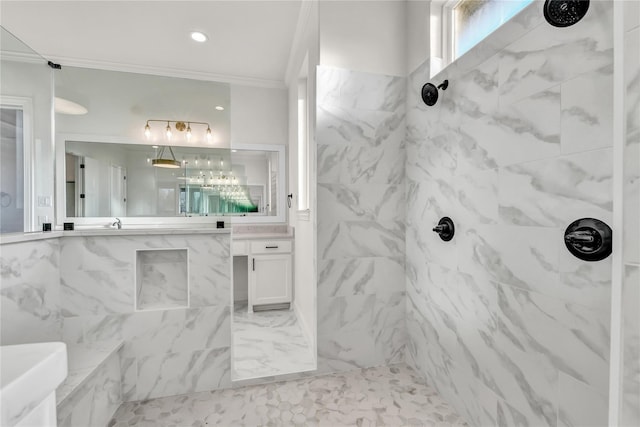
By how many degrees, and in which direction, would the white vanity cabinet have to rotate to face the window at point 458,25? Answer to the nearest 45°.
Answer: approximately 45° to its left

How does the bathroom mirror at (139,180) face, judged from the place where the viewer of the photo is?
facing the viewer

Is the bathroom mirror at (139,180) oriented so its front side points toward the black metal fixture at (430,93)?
no

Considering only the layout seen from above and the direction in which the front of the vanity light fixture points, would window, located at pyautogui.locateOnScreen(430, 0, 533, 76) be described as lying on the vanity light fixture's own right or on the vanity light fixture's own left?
on the vanity light fixture's own left

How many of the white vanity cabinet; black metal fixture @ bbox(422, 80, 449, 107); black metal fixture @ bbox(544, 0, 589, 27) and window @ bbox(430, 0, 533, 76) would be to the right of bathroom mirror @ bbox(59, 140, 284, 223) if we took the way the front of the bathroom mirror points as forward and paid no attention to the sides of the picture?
0

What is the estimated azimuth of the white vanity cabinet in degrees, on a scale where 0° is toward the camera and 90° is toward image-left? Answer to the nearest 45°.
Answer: approximately 0°

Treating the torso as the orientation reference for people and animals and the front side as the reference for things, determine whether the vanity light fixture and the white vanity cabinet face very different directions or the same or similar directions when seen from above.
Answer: same or similar directions

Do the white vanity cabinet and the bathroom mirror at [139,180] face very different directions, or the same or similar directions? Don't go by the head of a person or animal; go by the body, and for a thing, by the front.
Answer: same or similar directions

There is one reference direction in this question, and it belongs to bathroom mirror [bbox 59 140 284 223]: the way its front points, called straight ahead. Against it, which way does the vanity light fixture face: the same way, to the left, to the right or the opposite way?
the same way

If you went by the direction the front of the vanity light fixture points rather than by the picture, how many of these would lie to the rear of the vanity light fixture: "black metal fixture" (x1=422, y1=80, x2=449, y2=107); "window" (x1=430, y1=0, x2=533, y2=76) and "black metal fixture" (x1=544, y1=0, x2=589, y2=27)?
0

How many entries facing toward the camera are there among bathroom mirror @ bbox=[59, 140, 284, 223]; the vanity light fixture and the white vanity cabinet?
3

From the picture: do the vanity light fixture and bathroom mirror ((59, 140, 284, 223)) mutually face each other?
no

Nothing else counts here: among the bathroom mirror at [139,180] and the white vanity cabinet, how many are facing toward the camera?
2

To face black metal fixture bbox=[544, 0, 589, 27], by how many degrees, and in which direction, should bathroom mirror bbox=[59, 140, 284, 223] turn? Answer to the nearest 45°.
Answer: approximately 45° to its left
